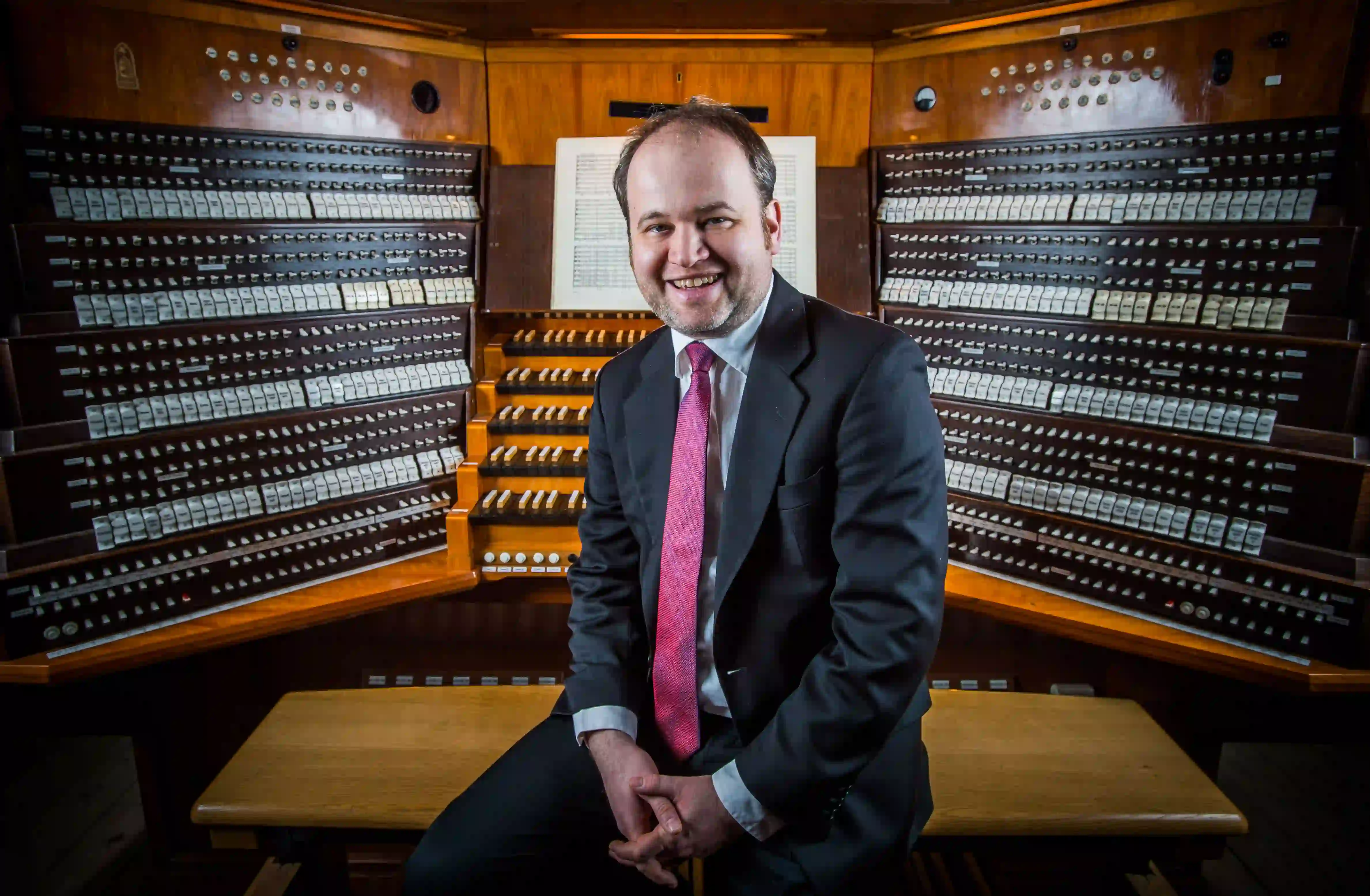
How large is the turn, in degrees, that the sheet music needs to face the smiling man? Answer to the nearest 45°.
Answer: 0° — it already faces them

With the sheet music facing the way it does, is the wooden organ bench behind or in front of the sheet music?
in front

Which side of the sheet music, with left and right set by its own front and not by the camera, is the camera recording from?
front
